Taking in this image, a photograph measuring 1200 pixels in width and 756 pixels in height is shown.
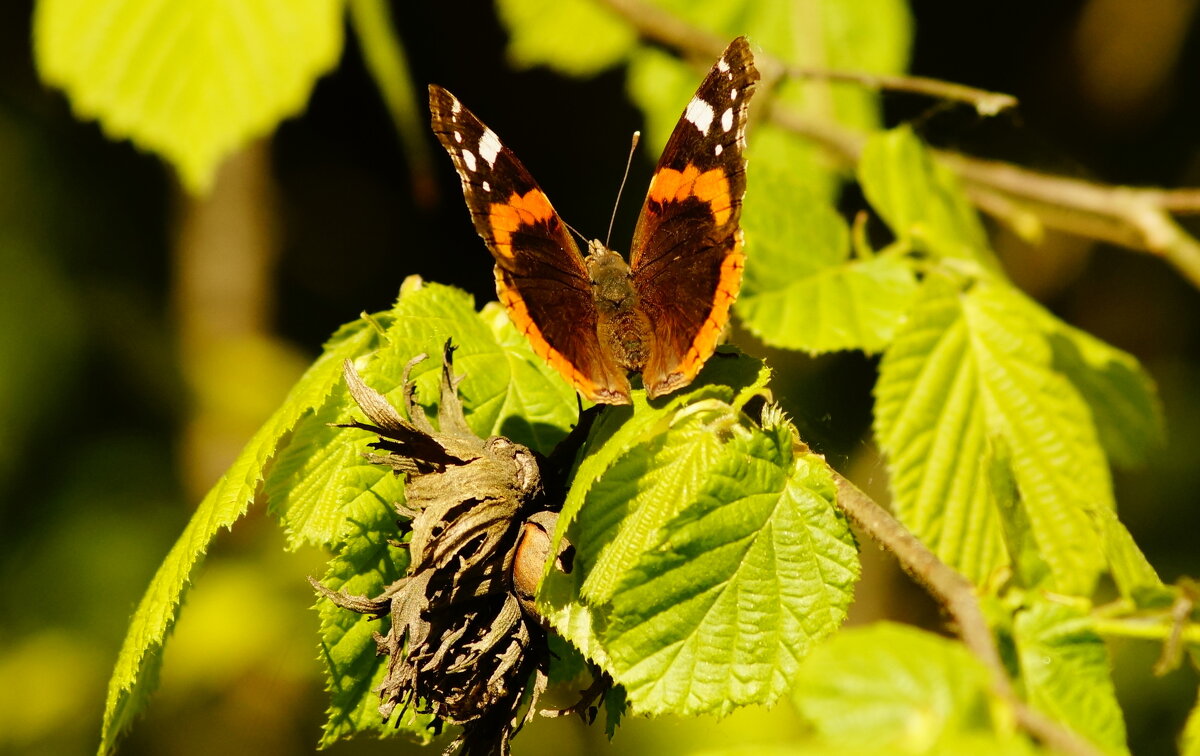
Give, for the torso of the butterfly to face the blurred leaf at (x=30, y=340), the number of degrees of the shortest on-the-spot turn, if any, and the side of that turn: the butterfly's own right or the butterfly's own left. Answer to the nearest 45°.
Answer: approximately 45° to the butterfly's own left

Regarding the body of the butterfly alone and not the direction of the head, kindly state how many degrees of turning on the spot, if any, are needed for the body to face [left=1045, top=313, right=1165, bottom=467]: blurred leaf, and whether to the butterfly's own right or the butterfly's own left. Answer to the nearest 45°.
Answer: approximately 45° to the butterfly's own right

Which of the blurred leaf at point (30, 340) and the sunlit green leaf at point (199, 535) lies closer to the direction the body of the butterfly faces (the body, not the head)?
the blurred leaf

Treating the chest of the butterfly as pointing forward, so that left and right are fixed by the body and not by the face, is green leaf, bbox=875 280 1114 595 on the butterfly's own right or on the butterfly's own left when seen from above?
on the butterfly's own right

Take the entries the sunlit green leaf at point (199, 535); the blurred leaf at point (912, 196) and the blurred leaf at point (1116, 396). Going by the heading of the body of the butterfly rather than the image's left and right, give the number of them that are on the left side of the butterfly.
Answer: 1

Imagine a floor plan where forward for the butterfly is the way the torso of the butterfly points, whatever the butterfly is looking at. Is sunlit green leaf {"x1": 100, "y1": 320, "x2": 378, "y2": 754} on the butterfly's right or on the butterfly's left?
on the butterfly's left

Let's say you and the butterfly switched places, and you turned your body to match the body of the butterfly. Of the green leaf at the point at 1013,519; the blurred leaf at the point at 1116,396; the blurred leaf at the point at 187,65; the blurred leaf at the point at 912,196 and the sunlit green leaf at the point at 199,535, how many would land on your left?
2

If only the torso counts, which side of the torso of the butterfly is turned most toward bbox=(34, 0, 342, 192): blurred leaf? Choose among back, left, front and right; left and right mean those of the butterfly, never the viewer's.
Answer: left

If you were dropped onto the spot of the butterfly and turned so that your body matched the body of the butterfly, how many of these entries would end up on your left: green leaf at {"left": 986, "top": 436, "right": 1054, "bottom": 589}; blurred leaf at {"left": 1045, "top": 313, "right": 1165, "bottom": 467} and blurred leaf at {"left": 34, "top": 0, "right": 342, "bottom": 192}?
1

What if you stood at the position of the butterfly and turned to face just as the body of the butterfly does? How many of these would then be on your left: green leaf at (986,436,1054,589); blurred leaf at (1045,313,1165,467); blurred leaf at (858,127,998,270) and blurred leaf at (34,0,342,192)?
1

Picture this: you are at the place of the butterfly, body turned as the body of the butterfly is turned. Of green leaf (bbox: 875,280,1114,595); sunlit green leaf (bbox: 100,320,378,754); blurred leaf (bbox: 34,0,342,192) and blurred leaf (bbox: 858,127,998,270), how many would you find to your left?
2

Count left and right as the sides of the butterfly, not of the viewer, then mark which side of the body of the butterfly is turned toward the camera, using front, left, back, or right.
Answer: back

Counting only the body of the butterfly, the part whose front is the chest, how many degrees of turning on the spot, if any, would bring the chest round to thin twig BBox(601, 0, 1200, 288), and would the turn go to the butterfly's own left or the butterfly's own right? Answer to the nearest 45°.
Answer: approximately 45° to the butterfly's own right
